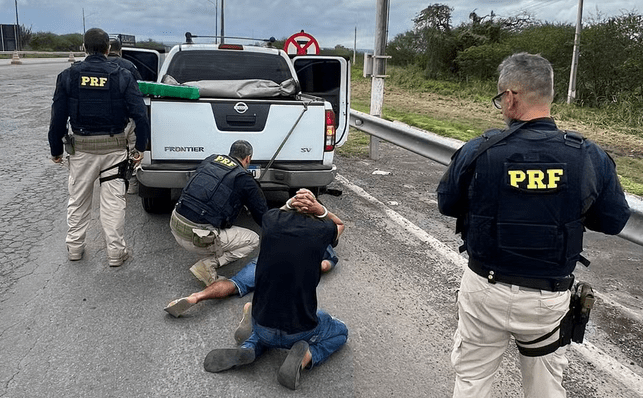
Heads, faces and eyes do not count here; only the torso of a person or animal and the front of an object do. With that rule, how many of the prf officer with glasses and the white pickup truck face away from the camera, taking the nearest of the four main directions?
2

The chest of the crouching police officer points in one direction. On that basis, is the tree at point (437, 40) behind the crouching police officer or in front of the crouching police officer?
in front

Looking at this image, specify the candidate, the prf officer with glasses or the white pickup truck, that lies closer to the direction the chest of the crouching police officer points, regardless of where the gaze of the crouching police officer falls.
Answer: the white pickup truck

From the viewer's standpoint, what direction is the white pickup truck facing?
away from the camera

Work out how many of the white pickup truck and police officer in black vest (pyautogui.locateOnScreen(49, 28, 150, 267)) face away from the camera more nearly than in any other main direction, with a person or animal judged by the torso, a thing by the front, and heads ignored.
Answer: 2

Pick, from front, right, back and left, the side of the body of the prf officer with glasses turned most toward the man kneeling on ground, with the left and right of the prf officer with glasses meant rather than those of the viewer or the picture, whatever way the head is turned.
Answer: left

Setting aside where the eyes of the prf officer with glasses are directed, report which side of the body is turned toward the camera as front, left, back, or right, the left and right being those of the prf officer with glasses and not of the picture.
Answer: back

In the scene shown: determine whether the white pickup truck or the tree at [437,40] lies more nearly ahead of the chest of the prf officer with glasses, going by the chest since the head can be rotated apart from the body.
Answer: the tree

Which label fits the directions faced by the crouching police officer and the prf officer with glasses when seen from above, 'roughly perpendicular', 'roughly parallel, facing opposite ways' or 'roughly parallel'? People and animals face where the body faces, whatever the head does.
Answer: roughly parallel

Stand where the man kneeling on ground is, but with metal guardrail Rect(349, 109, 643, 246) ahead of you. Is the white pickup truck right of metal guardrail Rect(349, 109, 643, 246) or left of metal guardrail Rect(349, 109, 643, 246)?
left

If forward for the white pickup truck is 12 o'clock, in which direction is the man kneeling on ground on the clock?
The man kneeling on ground is roughly at 6 o'clock from the white pickup truck.

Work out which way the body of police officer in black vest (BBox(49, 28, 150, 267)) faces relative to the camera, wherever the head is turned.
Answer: away from the camera

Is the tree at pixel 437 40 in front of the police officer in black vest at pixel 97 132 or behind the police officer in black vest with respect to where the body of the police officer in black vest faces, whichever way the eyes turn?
in front

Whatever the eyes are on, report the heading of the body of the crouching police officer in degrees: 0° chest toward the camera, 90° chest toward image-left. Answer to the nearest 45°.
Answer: approximately 225°

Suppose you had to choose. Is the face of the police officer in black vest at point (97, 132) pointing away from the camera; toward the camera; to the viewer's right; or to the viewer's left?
away from the camera

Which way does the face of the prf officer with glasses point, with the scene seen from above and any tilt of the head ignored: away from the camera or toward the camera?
away from the camera

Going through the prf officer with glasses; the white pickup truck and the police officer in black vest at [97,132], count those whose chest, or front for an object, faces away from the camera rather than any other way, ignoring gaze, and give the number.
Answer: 3
